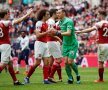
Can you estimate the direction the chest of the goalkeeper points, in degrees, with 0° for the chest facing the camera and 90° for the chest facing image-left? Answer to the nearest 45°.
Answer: approximately 45°
